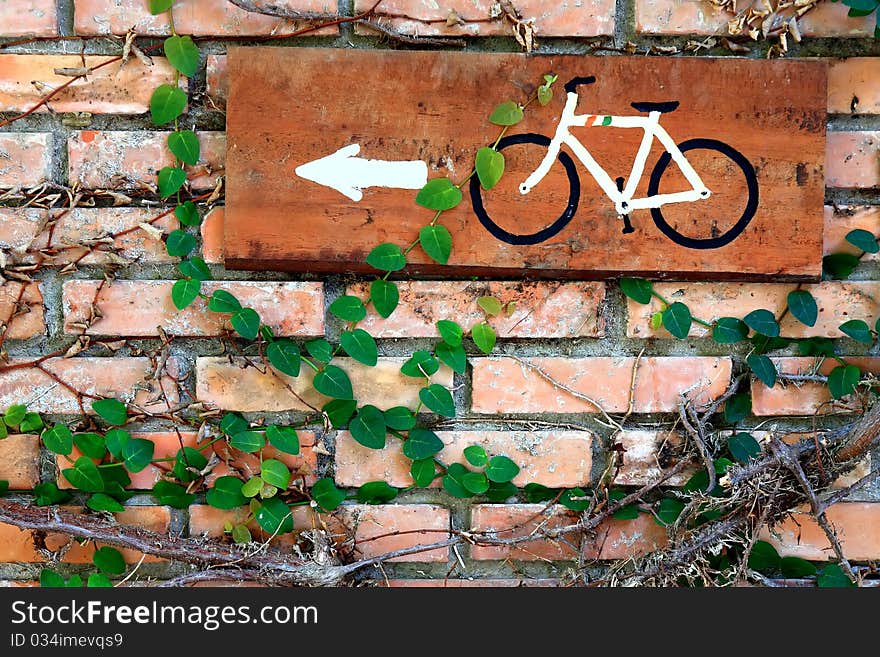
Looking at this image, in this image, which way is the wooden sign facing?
toward the camera
